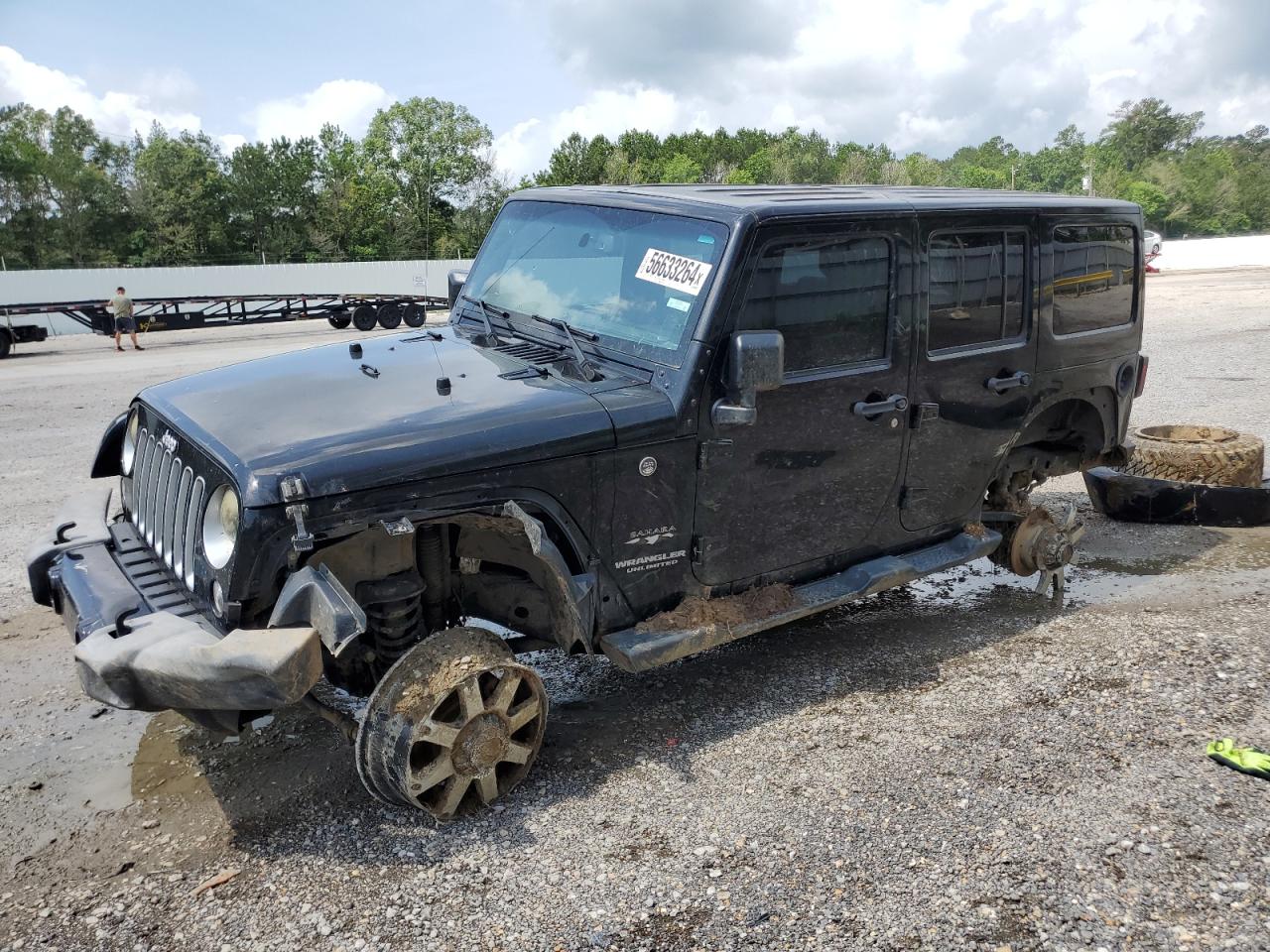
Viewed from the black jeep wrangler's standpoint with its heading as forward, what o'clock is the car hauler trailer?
The car hauler trailer is roughly at 4 o'clock from the black jeep wrangler.

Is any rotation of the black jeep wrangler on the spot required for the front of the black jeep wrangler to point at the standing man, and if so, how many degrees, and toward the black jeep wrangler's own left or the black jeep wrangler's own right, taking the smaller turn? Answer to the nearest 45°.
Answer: approximately 90° to the black jeep wrangler's own right

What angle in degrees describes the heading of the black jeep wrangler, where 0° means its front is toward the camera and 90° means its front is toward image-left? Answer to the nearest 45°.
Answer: approximately 45°

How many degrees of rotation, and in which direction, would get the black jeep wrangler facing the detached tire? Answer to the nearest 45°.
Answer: approximately 180°

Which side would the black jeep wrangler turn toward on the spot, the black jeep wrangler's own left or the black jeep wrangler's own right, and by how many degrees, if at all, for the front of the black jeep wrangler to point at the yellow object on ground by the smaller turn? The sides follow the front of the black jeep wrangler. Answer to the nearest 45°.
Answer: approximately 135° to the black jeep wrangler's own left

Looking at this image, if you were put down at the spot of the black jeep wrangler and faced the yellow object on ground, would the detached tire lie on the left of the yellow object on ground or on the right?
left
